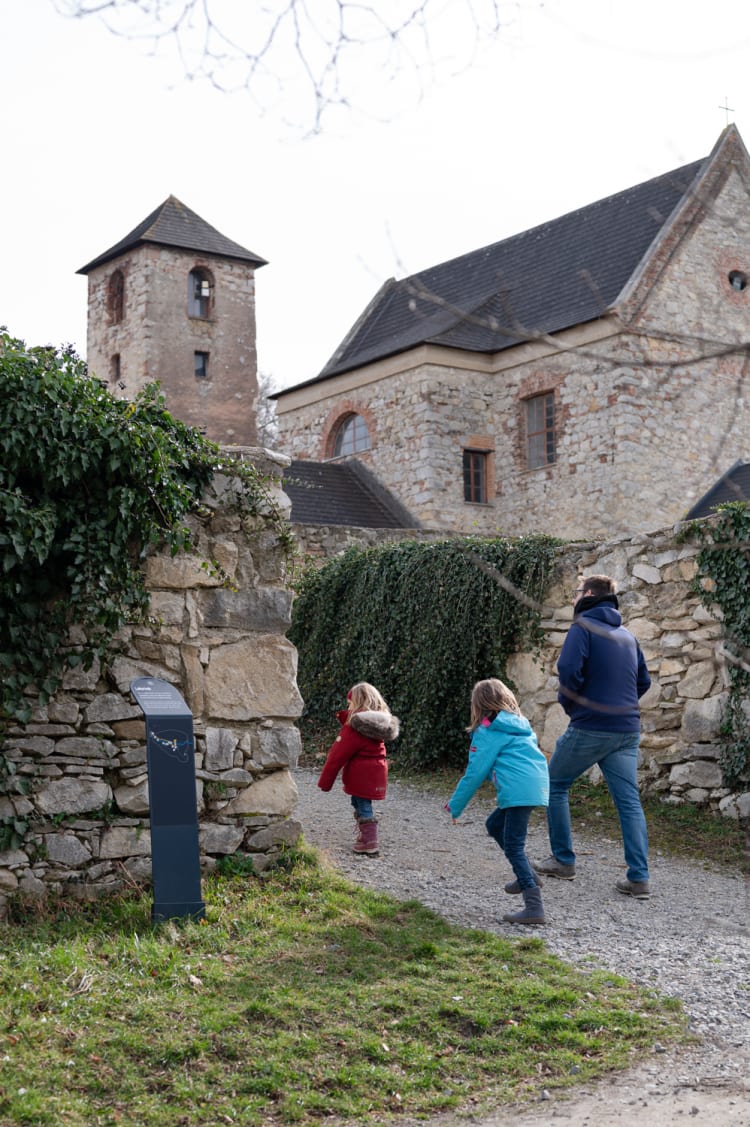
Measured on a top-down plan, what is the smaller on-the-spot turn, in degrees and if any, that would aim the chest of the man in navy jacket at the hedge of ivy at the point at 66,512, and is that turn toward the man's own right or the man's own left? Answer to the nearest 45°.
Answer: approximately 90° to the man's own left

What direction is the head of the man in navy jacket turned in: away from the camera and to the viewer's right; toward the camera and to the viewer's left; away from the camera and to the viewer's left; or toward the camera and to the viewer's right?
away from the camera and to the viewer's left

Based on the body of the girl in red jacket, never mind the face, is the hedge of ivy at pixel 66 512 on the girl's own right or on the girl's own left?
on the girl's own left

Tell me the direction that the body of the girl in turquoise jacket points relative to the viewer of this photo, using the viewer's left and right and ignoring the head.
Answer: facing to the left of the viewer

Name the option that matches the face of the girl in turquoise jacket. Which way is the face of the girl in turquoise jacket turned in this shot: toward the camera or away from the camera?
away from the camera

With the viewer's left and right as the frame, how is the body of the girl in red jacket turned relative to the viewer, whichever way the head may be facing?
facing away from the viewer and to the left of the viewer

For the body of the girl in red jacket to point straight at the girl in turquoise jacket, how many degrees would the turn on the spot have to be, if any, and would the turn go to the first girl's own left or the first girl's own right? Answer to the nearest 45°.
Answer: approximately 180°

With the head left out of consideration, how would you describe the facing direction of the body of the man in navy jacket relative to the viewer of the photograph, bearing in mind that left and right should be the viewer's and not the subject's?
facing away from the viewer and to the left of the viewer
